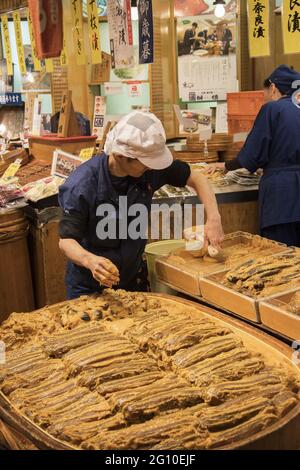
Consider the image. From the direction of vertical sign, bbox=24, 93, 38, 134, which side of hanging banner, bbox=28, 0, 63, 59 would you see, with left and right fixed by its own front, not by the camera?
back

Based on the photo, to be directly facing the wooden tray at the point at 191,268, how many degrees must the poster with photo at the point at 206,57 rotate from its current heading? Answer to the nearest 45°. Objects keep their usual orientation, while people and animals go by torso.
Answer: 0° — it already faces it

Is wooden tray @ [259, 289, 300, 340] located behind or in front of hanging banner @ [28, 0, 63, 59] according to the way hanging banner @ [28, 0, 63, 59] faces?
in front

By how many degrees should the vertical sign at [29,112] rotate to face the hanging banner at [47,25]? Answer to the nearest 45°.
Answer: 0° — it already faces it

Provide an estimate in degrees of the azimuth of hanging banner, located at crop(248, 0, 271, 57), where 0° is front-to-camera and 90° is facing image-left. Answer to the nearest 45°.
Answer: approximately 0°

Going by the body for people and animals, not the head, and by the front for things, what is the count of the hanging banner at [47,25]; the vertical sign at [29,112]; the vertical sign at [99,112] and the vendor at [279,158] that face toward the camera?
3

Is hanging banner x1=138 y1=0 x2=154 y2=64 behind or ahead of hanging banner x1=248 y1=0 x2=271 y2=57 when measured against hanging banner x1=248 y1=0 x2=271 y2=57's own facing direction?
behind

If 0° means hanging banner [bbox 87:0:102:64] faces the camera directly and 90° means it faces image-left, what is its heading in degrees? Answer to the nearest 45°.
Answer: approximately 0°
